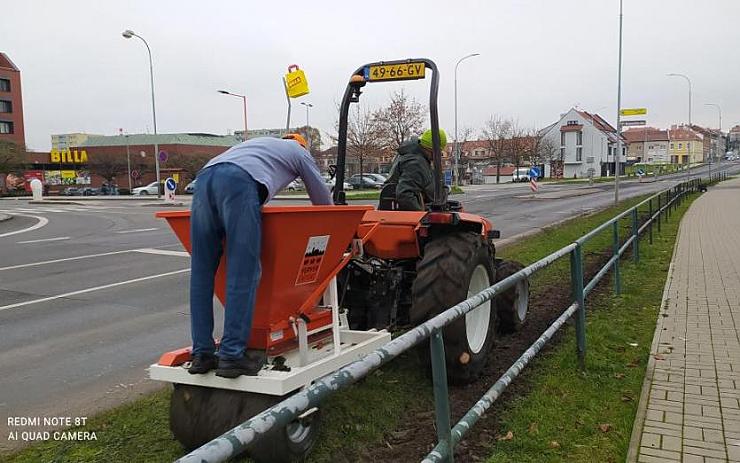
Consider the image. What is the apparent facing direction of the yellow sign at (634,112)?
toward the camera

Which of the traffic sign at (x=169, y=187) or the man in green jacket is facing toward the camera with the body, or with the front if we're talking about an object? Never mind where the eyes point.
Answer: the traffic sign

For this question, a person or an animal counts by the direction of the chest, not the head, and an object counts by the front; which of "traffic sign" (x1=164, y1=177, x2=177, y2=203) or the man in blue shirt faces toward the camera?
the traffic sign

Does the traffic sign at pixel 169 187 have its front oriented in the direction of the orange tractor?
yes

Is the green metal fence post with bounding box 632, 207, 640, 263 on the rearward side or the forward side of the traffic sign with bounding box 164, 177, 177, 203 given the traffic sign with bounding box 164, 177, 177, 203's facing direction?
on the forward side

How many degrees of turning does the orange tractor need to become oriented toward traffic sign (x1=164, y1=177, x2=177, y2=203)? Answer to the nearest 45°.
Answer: approximately 45° to its left

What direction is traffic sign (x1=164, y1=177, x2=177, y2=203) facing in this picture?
toward the camera

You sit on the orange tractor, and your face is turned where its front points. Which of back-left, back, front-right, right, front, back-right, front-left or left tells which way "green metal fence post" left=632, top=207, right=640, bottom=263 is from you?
front

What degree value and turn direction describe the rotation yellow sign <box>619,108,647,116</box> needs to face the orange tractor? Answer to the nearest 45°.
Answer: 0° — it already faces it

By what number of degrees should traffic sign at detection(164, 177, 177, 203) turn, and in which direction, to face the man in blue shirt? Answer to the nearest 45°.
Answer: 0° — it already faces them

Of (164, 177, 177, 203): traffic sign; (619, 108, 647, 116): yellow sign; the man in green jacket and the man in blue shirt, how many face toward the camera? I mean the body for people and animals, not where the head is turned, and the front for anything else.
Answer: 2

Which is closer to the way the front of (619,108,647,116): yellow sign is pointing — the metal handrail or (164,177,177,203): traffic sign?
the metal handrail

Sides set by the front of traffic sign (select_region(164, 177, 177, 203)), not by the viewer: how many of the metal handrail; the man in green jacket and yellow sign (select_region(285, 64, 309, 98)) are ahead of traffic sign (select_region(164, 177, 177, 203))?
2

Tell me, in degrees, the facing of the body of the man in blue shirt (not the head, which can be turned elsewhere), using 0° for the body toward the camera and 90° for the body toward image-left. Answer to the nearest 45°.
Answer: approximately 225°

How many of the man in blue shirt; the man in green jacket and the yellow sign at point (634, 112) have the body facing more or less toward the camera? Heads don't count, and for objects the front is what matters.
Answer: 1

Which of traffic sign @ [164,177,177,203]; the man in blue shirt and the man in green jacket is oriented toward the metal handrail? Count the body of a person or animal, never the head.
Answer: the traffic sign

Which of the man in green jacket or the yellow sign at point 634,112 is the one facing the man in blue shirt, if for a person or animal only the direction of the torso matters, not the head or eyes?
the yellow sign
